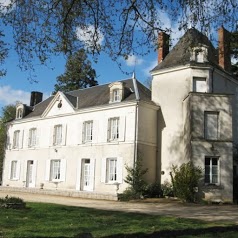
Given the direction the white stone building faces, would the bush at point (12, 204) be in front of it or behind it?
in front

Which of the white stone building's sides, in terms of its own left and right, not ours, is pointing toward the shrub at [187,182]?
left

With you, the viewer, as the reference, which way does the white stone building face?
facing the viewer and to the left of the viewer

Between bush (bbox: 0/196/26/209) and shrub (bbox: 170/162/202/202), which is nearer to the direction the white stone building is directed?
the bush

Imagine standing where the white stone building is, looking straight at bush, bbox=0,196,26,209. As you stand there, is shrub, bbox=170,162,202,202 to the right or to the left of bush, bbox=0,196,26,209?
left
